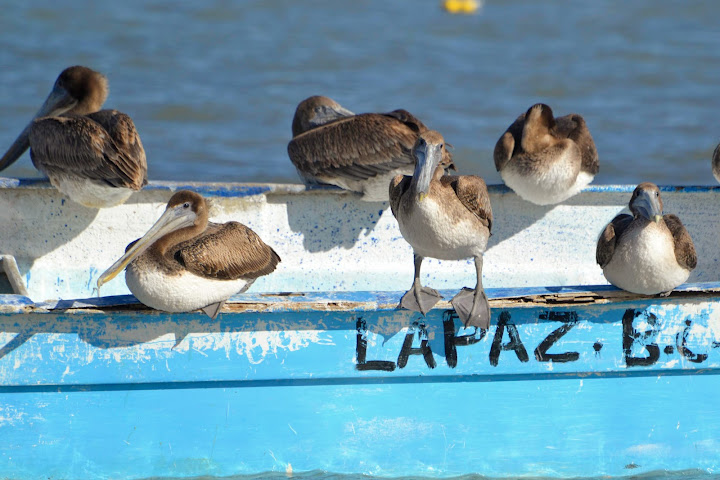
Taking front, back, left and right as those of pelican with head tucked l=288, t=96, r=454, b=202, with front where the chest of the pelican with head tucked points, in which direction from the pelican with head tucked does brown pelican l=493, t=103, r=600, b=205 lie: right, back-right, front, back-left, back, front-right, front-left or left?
back

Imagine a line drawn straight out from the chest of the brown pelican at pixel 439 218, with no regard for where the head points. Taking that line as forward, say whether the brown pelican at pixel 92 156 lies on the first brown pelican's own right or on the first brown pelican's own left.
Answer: on the first brown pelican's own right

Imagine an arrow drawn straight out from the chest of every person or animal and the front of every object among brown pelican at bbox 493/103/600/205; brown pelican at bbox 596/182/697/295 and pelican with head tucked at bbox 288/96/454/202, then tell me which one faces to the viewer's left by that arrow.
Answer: the pelican with head tucked

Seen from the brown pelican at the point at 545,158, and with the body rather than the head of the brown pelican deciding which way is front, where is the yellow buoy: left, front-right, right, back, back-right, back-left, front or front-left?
back

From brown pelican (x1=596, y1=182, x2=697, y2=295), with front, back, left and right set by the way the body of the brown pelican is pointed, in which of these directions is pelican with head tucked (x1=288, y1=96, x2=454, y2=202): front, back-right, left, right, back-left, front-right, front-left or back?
back-right

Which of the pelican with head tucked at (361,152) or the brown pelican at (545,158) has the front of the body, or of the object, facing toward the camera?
the brown pelican

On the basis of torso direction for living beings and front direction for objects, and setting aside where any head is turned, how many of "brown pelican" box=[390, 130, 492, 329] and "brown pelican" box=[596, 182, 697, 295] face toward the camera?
2

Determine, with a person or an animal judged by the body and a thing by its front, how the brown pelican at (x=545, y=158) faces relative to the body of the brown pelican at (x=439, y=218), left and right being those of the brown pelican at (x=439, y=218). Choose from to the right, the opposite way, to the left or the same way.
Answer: the same way

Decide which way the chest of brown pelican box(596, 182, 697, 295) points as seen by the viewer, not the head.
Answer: toward the camera

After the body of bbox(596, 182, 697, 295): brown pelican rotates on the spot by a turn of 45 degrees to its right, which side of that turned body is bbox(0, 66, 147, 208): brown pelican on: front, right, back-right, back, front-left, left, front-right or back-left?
front-right

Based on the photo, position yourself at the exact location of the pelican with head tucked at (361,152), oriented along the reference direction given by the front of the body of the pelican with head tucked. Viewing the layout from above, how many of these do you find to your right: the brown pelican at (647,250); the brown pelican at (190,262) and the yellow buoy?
1

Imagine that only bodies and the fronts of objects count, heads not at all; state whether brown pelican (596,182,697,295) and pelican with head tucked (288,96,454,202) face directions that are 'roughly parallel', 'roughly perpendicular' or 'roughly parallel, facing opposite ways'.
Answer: roughly perpendicular

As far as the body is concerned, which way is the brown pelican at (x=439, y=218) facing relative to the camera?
toward the camera

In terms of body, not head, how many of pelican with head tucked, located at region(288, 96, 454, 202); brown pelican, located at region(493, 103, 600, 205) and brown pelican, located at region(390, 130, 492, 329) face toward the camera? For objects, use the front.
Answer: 2

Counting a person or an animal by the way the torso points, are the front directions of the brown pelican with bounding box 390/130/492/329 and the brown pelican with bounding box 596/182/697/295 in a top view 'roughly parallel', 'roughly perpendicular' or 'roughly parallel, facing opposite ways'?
roughly parallel

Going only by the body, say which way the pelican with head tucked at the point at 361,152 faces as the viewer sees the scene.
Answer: to the viewer's left
